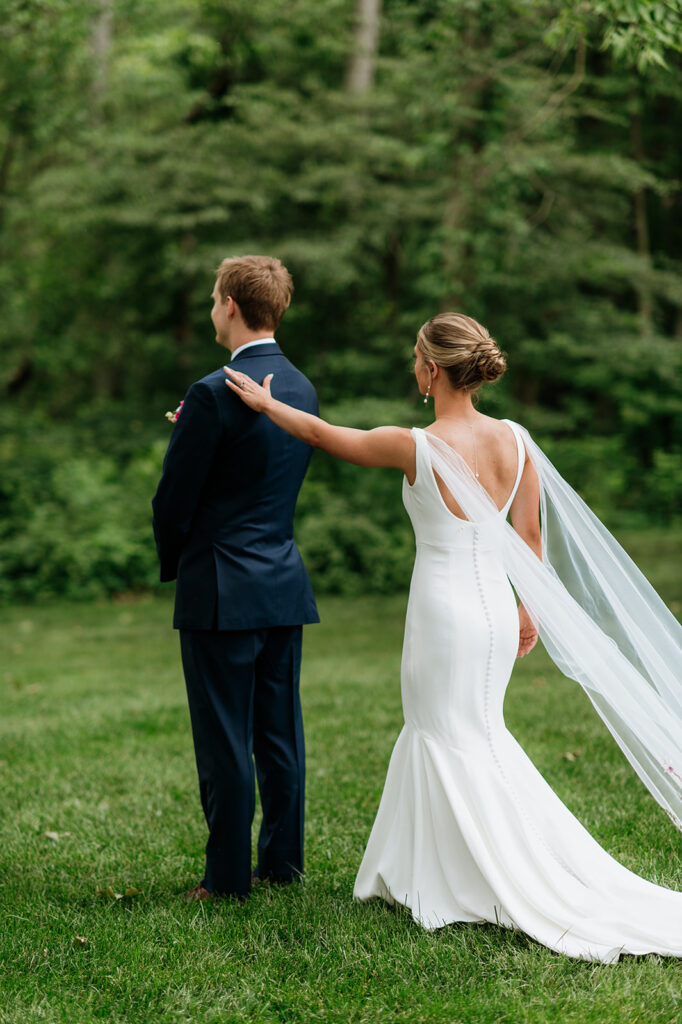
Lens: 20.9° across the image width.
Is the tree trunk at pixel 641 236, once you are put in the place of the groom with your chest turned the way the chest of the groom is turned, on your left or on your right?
on your right

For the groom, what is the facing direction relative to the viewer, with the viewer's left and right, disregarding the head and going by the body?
facing away from the viewer and to the left of the viewer

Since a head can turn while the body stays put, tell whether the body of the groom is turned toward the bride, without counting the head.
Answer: no

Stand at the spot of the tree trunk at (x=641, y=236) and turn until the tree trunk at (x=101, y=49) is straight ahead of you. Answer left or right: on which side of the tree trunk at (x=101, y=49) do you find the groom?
left

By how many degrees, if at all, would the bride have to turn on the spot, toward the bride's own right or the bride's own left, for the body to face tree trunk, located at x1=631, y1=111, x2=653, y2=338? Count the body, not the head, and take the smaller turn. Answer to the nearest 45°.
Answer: approximately 45° to the bride's own right

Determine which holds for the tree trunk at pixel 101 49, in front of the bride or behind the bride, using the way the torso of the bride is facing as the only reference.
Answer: in front

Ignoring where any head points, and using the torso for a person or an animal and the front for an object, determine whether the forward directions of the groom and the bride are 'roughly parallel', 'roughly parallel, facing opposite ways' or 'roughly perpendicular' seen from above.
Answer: roughly parallel

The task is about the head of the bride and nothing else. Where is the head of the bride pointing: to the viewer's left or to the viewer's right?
to the viewer's left

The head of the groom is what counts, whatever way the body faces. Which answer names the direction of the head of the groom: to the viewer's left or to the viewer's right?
to the viewer's left

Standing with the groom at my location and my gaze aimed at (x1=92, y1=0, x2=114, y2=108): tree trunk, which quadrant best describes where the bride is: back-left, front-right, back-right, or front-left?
back-right

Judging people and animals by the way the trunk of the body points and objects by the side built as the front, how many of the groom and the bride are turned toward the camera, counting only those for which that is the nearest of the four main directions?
0

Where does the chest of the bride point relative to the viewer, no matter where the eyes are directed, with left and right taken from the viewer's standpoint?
facing away from the viewer and to the left of the viewer
